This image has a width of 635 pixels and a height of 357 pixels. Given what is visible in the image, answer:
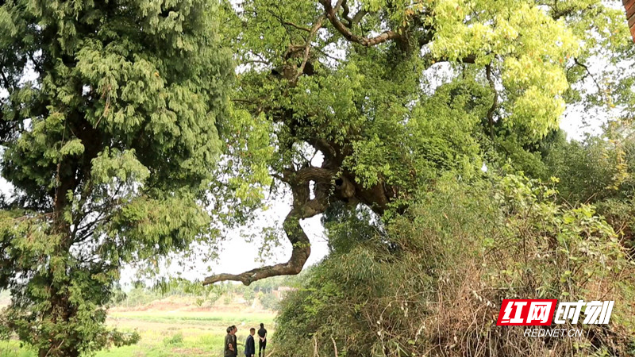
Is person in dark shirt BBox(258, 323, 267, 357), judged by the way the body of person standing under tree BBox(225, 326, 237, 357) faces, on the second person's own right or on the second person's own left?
on the second person's own left
